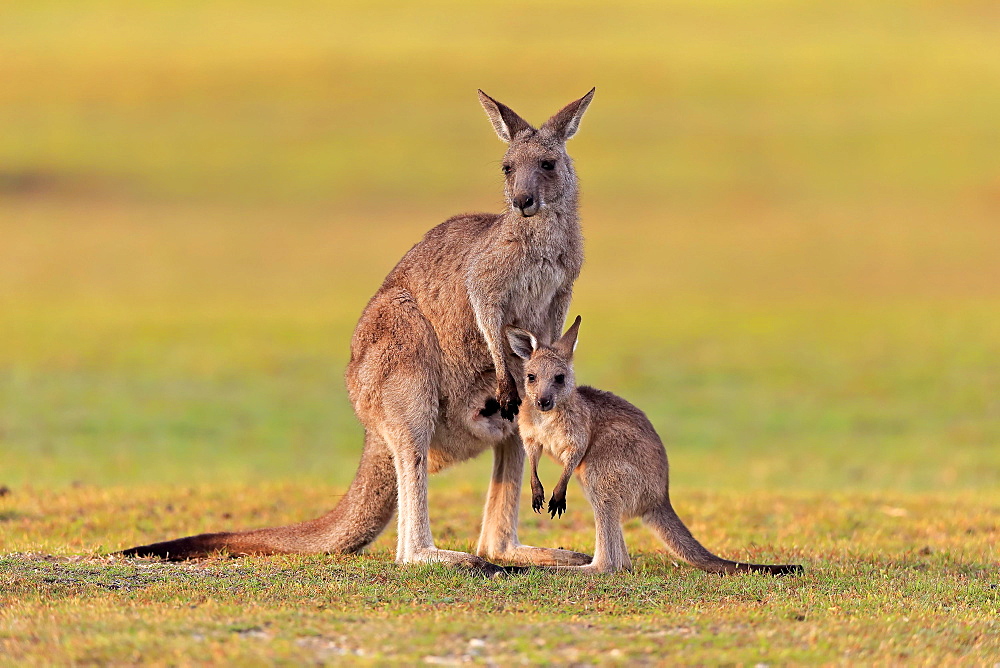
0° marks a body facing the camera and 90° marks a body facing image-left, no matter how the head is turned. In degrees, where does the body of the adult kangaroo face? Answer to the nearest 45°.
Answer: approximately 315°
